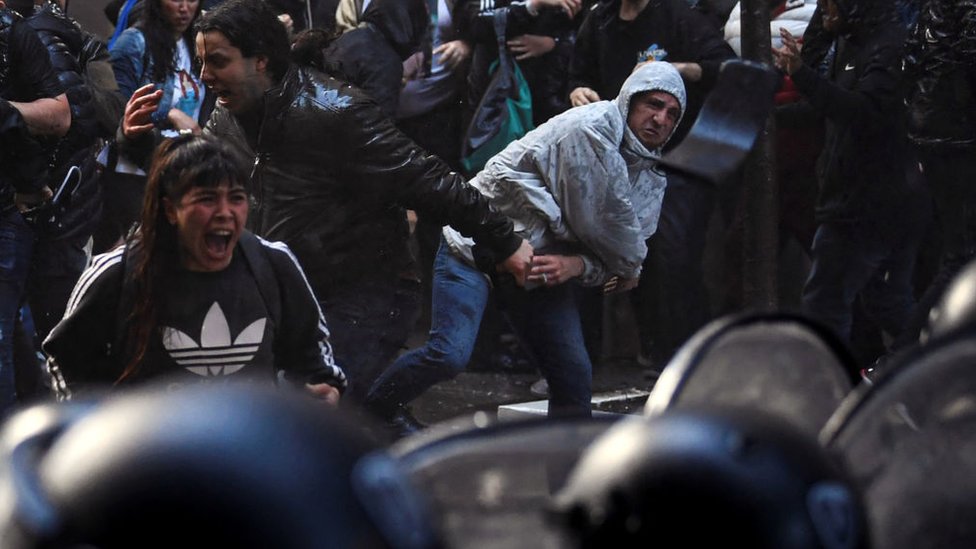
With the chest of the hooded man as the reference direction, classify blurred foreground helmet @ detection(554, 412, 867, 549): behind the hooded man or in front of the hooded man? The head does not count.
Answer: in front

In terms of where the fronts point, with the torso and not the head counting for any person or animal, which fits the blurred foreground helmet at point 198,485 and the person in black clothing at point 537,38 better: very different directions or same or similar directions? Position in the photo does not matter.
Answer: very different directions

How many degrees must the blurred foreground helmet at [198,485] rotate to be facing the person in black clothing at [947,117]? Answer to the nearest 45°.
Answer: approximately 45° to its right

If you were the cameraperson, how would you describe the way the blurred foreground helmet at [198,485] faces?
facing away from the viewer

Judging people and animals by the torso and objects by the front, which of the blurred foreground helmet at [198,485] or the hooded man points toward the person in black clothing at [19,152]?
the blurred foreground helmet

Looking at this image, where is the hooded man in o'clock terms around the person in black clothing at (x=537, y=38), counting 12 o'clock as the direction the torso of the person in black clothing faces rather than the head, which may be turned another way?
The hooded man is roughly at 12 o'clock from the person in black clothing.

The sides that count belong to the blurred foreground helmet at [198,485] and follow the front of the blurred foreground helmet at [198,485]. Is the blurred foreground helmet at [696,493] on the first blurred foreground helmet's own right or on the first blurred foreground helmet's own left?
on the first blurred foreground helmet's own right

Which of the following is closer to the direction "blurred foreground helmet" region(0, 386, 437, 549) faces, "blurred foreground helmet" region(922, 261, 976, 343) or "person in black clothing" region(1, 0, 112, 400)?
the person in black clothing

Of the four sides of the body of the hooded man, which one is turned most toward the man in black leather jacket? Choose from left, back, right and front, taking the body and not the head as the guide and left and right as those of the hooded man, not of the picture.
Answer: right

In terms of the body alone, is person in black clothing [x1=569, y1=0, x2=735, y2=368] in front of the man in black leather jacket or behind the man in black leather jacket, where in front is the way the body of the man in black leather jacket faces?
behind

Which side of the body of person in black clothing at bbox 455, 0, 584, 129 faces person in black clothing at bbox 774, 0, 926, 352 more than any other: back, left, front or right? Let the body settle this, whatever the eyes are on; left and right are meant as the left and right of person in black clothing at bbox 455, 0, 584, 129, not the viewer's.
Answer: left

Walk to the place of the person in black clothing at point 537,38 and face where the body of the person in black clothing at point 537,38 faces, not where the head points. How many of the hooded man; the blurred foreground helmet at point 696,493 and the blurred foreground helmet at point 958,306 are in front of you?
3

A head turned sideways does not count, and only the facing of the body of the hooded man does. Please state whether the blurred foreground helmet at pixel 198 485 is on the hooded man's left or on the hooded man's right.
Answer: on the hooded man's right

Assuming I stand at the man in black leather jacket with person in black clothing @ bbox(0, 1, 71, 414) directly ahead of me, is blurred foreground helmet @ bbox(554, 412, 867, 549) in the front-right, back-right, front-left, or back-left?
back-left

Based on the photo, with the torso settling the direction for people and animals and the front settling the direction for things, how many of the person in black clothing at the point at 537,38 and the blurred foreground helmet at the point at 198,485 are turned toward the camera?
1
